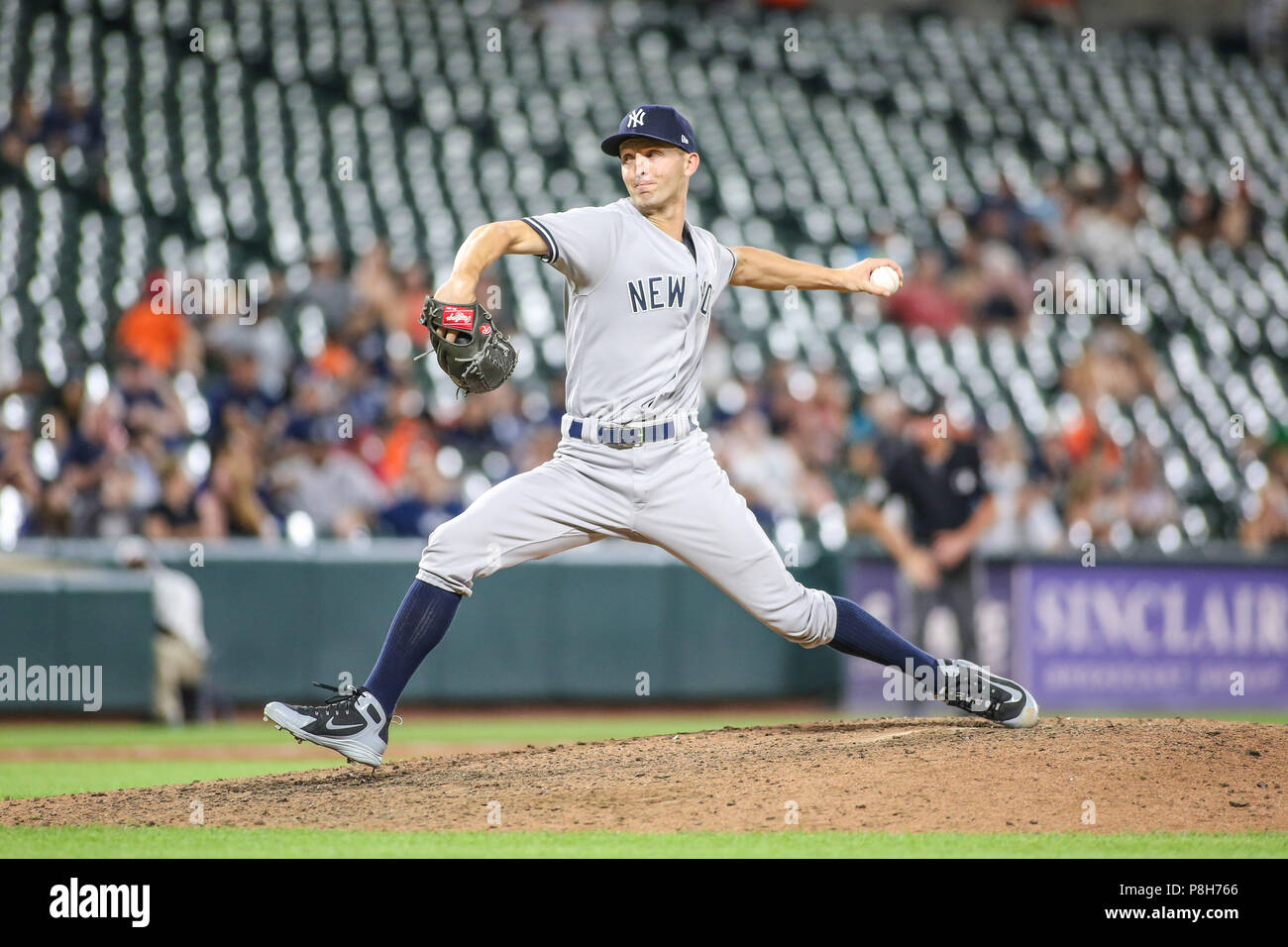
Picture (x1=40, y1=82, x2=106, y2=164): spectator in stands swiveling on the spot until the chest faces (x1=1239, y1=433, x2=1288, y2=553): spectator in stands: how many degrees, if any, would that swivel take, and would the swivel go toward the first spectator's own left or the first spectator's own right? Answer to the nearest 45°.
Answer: approximately 45° to the first spectator's own left

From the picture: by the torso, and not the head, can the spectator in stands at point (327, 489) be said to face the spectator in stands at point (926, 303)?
no

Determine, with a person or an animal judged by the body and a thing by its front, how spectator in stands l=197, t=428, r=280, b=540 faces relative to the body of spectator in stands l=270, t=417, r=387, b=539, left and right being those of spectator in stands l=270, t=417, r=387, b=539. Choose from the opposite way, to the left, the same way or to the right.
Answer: the same way

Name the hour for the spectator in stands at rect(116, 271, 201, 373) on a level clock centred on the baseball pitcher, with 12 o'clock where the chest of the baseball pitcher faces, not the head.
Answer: The spectator in stands is roughly at 5 o'clock from the baseball pitcher.

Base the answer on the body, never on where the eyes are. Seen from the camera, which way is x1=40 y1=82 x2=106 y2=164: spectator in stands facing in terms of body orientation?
toward the camera

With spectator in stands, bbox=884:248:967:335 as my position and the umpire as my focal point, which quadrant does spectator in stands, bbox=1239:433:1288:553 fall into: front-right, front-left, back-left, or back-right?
front-left

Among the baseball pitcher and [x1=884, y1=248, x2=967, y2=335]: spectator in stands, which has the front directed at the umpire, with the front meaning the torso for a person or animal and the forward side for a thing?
the spectator in stands

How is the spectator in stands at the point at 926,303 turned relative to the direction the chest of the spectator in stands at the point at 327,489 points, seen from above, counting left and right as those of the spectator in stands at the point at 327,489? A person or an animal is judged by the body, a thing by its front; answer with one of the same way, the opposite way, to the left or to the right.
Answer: the same way

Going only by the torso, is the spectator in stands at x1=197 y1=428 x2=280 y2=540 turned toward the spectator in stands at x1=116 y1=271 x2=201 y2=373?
no

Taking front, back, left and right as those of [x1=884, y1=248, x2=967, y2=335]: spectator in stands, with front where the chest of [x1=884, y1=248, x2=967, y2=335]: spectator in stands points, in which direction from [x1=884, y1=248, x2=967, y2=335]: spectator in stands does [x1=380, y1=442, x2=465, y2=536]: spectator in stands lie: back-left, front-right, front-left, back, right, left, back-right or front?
front-right

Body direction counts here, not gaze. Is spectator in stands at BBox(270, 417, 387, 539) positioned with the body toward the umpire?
no

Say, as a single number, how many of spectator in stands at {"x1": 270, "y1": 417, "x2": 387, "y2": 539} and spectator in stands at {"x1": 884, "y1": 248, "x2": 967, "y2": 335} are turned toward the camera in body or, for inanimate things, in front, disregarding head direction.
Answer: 2

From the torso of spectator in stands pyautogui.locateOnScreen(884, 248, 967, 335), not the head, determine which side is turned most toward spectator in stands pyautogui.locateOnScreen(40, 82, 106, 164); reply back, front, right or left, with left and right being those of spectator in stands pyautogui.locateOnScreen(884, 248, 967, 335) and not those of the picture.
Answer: right

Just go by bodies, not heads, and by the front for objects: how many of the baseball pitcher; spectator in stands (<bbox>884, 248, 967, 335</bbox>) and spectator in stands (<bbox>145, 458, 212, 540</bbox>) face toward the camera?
3

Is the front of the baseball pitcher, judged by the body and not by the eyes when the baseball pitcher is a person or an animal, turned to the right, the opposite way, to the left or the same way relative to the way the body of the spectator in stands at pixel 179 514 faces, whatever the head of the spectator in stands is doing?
the same way

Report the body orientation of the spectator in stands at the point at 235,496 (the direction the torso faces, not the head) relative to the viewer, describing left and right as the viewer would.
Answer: facing the viewer

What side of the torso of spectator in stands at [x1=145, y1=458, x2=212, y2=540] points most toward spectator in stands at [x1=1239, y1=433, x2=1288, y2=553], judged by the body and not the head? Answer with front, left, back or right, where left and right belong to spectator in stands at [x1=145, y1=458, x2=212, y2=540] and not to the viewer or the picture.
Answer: left

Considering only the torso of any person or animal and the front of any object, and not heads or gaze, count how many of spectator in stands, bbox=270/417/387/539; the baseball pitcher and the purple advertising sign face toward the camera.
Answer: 3

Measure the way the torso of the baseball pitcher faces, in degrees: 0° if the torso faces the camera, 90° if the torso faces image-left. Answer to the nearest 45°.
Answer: approximately 0°

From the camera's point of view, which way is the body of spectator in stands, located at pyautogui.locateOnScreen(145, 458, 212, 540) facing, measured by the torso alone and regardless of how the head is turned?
toward the camera

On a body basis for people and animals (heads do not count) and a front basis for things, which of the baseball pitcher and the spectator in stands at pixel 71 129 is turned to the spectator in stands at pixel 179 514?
the spectator in stands at pixel 71 129
